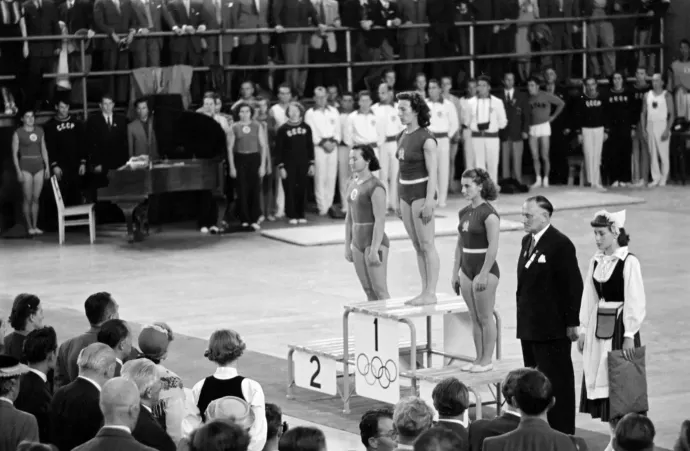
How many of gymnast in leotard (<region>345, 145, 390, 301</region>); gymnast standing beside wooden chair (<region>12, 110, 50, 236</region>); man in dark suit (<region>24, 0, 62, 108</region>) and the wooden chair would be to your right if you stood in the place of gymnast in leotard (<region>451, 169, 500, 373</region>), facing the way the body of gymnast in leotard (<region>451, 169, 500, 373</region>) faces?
4

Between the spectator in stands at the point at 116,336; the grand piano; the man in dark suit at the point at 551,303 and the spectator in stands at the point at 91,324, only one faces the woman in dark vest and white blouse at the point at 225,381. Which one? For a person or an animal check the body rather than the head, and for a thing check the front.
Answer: the man in dark suit

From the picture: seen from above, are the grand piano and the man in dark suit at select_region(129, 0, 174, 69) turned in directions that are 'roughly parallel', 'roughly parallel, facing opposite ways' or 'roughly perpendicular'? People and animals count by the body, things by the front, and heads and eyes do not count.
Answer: roughly perpendicular

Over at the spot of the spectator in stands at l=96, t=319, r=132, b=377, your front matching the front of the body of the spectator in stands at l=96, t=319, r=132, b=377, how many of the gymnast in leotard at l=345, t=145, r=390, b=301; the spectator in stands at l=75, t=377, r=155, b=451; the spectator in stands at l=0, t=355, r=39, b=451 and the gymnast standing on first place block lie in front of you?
2

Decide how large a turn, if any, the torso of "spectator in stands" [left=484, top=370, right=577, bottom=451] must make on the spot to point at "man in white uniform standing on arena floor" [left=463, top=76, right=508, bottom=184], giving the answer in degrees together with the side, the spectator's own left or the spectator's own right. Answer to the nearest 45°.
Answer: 0° — they already face them

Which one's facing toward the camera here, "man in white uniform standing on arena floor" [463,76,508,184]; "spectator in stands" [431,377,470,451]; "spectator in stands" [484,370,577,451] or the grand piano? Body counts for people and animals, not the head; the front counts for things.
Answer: "man in white uniform standing on arena floor" [463,76,508,184]

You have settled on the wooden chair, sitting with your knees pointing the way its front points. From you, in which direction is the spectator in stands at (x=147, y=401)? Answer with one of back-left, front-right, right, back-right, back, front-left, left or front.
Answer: right

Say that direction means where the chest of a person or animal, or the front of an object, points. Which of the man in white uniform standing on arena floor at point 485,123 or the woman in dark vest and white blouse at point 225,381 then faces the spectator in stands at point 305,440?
the man in white uniform standing on arena floor at point 485,123

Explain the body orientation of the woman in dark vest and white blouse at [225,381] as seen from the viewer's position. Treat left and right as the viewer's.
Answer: facing away from the viewer

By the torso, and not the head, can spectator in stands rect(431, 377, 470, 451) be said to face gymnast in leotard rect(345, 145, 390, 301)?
yes

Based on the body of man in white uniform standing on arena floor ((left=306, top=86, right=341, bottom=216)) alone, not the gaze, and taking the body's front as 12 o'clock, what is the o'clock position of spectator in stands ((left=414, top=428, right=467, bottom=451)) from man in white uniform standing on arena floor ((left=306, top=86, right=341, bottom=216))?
spectator in stands ((left=414, top=428, right=467, bottom=451)) is roughly at 12 o'clock from man in white uniform standing on arena floor ((left=306, top=86, right=341, bottom=216)).

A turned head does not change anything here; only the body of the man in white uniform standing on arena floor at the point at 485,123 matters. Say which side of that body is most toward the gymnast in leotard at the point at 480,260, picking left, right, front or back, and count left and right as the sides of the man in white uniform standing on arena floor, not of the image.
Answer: front

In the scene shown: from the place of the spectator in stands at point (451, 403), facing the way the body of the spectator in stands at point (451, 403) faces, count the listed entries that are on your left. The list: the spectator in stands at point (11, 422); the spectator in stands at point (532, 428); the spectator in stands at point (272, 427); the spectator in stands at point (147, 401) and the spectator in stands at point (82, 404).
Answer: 4

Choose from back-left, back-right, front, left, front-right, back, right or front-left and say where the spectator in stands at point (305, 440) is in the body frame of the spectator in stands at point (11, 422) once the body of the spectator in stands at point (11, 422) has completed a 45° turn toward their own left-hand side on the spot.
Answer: back-right

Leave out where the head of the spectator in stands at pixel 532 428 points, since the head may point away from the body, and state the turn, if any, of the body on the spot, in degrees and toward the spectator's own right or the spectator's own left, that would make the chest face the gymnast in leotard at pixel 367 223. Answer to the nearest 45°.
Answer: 0° — they already face them

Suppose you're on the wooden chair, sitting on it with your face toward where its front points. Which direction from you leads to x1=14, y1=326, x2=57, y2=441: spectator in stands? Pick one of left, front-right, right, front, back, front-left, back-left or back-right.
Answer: right

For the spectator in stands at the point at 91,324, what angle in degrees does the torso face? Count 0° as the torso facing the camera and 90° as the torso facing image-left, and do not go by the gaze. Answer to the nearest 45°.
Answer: approximately 225°
